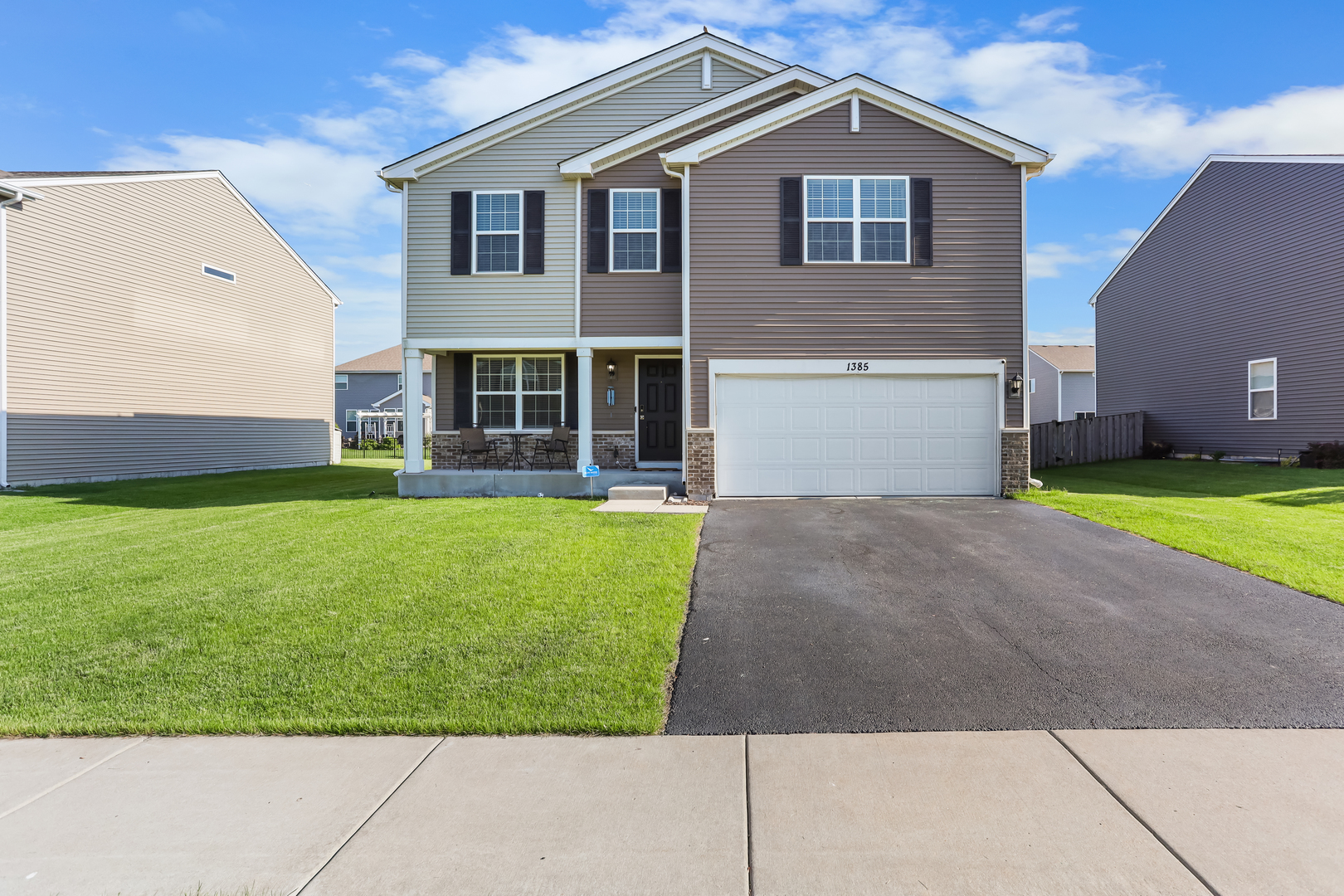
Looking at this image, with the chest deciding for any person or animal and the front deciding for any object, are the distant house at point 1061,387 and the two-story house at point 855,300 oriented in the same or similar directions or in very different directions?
very different directions

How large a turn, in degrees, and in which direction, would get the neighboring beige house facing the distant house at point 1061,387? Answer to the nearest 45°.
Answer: approximately 135° to its left

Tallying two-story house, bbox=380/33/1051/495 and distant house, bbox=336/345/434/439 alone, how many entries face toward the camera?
1

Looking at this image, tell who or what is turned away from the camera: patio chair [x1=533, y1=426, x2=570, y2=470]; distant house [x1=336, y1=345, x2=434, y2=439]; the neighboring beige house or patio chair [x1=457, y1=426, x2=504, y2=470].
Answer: the distant house

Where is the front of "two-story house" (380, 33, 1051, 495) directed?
toward the camera

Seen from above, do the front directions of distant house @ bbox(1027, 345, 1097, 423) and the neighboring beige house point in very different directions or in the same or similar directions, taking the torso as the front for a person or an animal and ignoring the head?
very different directions

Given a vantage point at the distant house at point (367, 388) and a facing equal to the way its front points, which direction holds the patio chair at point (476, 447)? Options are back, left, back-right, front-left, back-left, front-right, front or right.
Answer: back

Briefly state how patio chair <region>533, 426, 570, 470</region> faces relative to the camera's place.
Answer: facing the viewer and to the left of the viewer

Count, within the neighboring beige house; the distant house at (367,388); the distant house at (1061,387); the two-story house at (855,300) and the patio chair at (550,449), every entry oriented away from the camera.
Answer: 2

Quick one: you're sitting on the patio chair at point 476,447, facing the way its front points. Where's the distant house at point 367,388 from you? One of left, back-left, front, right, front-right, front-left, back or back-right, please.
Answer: back-left

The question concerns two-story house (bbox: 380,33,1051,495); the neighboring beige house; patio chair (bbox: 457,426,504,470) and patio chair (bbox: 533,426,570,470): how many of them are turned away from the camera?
0

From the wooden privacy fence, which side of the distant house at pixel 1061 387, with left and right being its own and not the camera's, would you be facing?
back

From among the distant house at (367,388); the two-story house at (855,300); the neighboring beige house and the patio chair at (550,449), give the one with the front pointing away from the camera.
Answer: the distant house

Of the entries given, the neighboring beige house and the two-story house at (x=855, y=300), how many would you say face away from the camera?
0

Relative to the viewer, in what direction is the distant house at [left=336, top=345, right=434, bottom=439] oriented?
away from the camera

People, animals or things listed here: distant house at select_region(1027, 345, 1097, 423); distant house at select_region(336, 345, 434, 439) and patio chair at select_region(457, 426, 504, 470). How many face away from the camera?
2

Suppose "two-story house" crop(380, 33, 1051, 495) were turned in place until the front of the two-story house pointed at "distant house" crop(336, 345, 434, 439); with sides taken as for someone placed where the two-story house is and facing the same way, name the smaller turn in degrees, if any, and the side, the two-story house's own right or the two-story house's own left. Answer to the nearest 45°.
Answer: approximately 135° to the two-story house's own right
